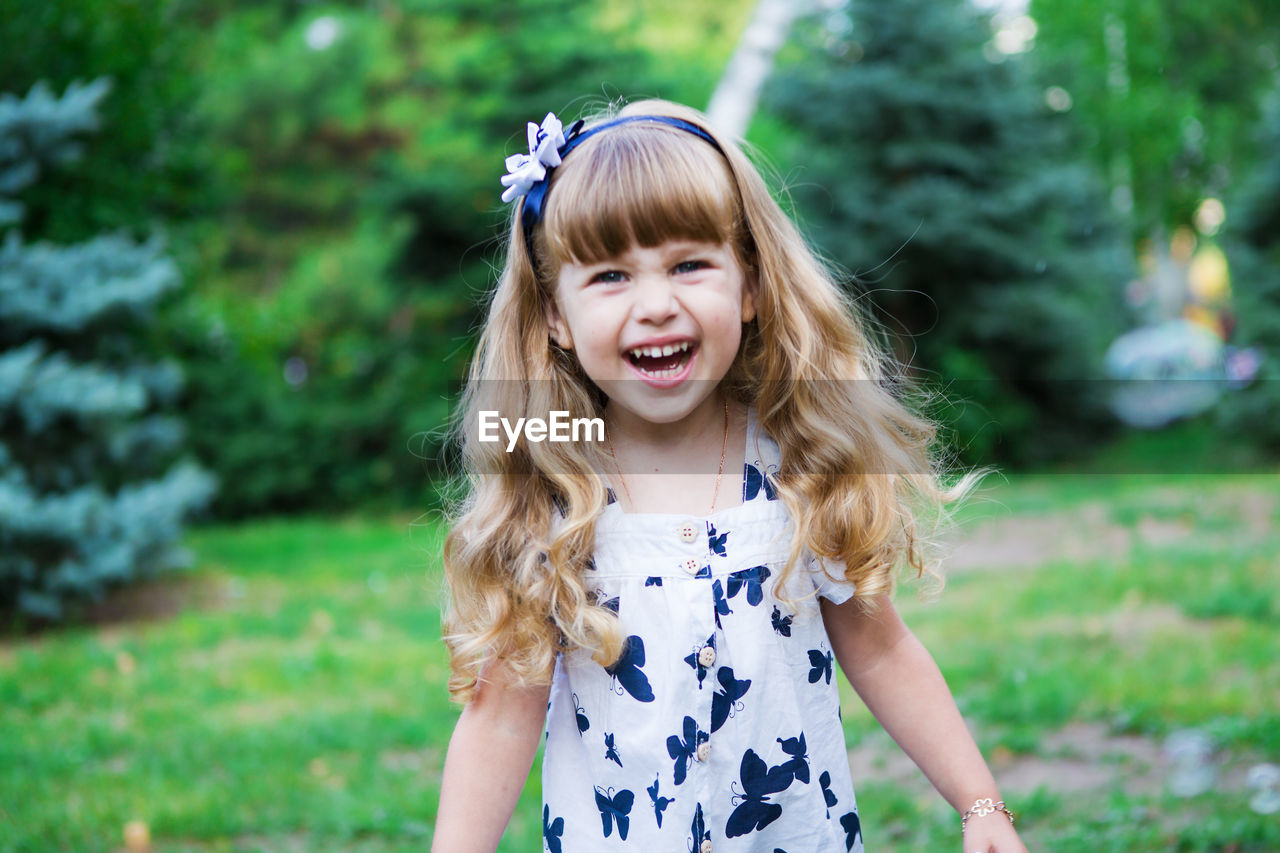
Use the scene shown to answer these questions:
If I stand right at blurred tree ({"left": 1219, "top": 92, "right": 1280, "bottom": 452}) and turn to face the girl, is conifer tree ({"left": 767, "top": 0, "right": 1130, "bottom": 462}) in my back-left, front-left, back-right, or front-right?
front-right

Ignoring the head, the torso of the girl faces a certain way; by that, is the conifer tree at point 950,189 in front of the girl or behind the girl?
behind

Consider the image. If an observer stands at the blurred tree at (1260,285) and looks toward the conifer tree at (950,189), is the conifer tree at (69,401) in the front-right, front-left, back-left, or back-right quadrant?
front-left

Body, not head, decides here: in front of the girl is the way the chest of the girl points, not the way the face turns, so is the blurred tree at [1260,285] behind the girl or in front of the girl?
behind

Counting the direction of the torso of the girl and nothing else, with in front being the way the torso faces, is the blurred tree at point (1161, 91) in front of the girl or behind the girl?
behind

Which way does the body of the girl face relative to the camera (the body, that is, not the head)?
toward the camera

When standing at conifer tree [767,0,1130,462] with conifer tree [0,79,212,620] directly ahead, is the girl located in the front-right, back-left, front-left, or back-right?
front-left

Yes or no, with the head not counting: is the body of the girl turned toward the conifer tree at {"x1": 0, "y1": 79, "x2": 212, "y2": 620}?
no

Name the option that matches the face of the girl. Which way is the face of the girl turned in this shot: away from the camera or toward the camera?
toward the camera
